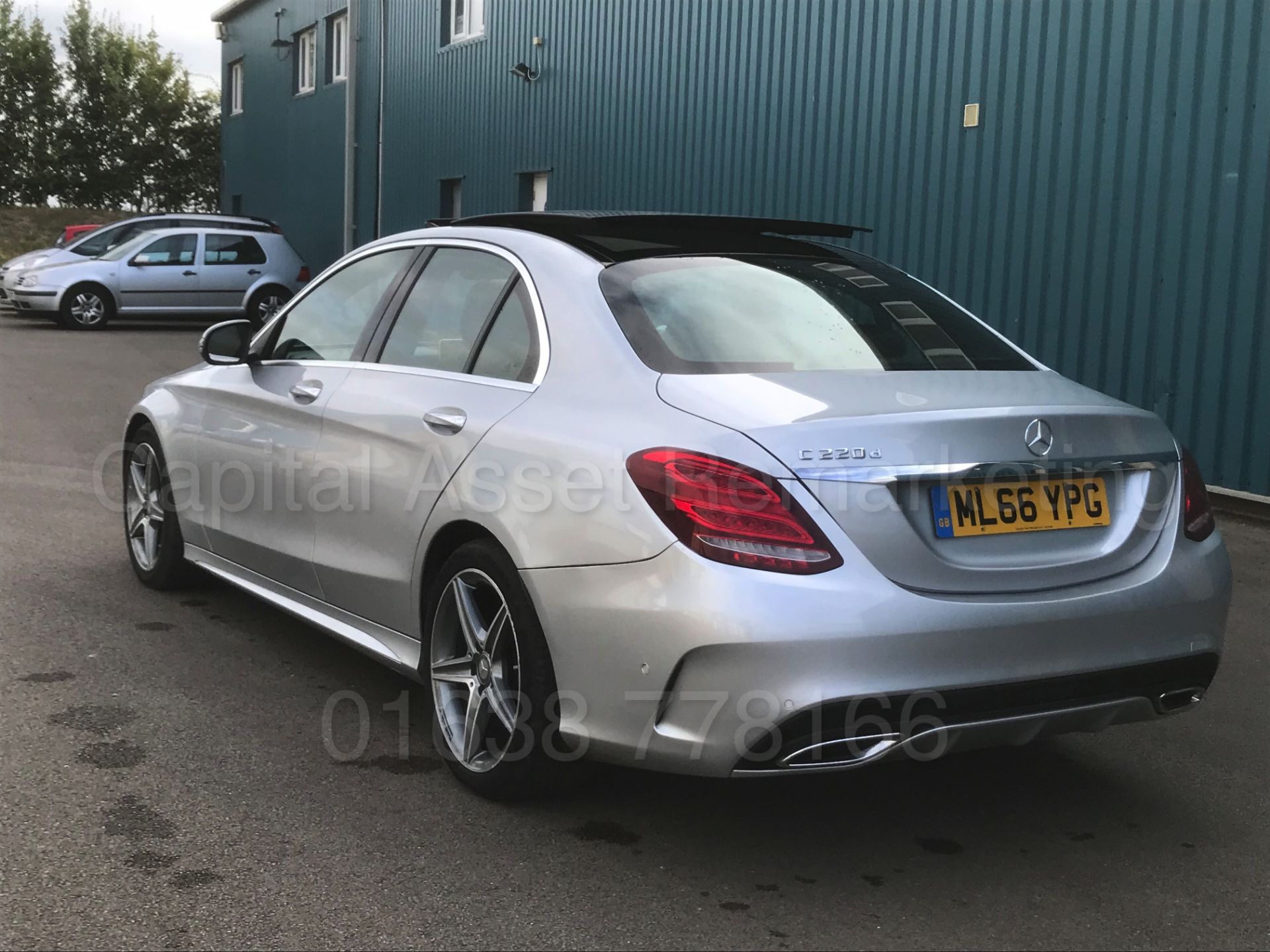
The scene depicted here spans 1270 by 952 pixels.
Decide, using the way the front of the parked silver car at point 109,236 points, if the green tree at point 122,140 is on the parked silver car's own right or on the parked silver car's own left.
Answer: on the parked silver car's own right

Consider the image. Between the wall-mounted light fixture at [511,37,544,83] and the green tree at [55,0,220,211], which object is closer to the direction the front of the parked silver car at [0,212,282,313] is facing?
the green tree

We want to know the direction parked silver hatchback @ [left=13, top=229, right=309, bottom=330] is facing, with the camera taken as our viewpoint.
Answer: facing to the left of the viewer

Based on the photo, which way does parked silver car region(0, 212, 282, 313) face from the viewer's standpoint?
to the viewer's left

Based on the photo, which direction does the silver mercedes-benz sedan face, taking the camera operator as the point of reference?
facing away from the viewer and to the left of the viewer

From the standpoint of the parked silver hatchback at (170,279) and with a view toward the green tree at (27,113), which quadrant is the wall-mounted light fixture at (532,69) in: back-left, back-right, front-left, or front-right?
back-right
